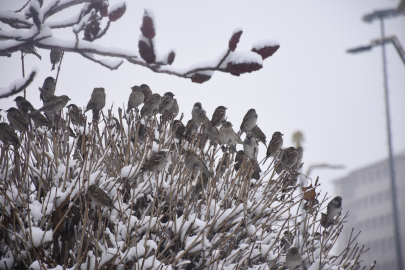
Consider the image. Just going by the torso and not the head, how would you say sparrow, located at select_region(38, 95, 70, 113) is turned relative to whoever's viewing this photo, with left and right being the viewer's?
facing to the right of the viewer

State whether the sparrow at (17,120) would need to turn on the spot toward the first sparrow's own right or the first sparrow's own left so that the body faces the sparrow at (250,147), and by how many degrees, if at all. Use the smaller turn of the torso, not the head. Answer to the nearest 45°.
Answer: approximately 180°

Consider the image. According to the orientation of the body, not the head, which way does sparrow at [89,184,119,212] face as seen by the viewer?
to the viewer's left
